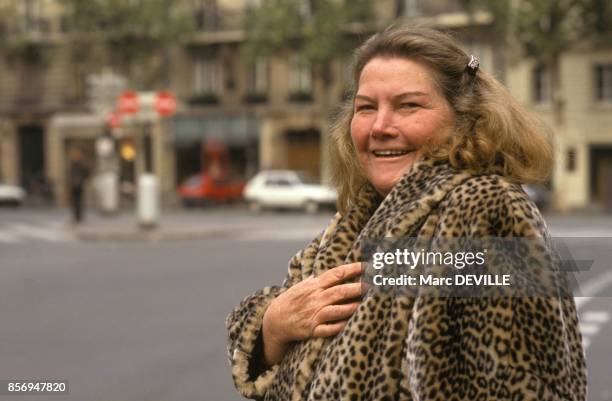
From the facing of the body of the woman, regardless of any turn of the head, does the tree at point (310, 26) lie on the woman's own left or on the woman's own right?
on the woman's own right

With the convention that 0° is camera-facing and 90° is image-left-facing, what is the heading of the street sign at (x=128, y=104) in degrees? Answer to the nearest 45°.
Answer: approximately 0°

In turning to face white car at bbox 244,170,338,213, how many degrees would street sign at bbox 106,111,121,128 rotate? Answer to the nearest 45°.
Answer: approximately 135° to its left

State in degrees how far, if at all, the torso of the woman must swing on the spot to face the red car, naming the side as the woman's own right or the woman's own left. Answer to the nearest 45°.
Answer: approximately 135° to the woman's own right

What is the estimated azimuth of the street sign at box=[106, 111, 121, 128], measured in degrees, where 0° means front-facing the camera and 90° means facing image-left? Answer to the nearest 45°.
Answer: approximately 0°

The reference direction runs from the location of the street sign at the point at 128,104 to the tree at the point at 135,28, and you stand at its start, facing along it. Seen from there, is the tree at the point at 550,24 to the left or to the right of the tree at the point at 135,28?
right

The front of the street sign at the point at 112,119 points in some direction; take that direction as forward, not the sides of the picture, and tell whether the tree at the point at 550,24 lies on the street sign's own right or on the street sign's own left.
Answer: on the street sign's own left
